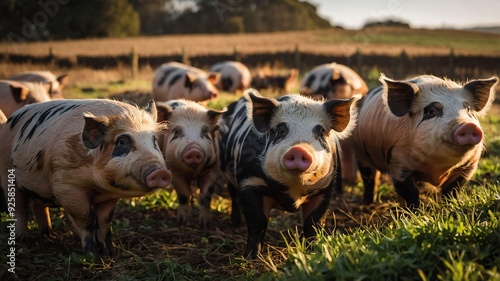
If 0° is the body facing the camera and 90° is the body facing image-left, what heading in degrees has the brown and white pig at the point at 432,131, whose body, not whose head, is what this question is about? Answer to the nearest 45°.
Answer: approximately 315°

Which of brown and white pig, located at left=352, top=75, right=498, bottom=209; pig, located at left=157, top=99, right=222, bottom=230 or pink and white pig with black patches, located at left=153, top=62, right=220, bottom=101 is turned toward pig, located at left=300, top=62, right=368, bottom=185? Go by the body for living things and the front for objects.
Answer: pink and white pig with black patches, located at left=153, top=62, right=220, bottom=101

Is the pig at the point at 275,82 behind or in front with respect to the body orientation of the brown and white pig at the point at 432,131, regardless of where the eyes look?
behind

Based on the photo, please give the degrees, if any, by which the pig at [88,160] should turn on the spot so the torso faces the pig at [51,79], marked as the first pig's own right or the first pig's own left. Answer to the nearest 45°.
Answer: approximately 135° to the first pig's own left

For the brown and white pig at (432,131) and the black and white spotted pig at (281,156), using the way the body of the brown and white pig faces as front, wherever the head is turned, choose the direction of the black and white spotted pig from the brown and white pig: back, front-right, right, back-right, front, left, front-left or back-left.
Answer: right

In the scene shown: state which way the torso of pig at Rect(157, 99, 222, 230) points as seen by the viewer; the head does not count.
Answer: toward the camera

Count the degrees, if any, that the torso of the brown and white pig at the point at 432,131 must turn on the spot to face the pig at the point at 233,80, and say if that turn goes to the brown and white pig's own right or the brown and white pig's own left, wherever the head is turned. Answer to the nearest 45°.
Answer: approximately 180°

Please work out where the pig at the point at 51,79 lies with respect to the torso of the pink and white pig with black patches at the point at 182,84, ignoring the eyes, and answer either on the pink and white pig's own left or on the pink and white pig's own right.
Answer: on the pink and white pig's own right

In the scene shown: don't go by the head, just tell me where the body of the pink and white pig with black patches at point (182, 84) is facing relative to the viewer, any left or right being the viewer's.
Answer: facing the viewer and to the right of the viewer

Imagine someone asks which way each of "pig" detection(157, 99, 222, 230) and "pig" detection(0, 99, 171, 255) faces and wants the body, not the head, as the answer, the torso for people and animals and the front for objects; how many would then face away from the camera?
0

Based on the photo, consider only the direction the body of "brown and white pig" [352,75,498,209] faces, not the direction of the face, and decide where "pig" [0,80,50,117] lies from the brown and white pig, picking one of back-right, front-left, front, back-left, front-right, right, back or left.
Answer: back-right

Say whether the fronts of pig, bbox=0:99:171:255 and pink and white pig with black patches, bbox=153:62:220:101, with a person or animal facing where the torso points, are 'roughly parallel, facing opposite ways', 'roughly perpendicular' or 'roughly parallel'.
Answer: roughly parallel

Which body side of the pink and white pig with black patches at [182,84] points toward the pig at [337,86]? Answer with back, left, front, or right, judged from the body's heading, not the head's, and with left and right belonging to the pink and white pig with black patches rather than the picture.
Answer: front

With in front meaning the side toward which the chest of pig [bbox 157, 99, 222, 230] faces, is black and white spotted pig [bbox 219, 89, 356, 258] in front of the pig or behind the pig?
in front
